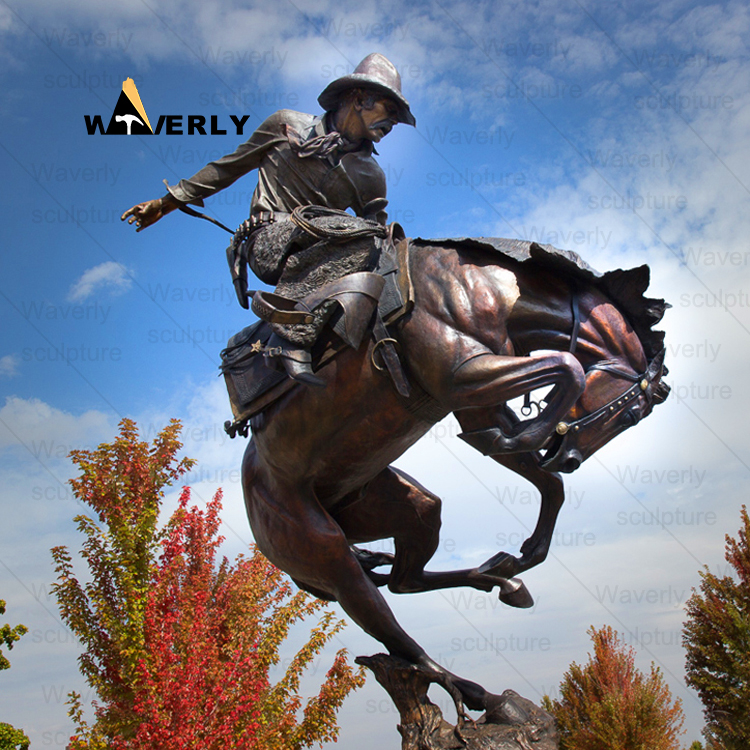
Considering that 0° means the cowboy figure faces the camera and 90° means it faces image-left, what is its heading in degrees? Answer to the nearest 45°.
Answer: approximately 315°

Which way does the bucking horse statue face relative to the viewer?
to the viewer's right
